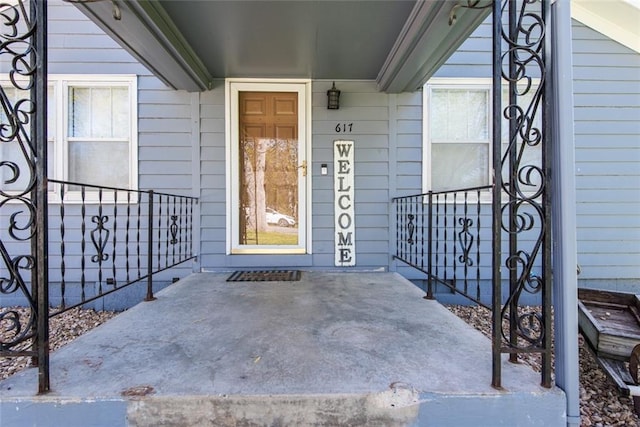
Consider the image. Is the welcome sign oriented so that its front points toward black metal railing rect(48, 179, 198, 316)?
no

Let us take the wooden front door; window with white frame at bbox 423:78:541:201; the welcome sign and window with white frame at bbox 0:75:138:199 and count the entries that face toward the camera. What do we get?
4

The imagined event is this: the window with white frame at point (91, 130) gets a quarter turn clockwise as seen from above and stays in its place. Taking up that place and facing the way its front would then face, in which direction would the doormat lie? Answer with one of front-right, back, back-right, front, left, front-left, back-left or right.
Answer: back-left

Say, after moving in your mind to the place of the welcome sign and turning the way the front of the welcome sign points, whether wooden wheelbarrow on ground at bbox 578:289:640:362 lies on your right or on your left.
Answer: on your left

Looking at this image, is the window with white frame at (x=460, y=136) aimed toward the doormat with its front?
no

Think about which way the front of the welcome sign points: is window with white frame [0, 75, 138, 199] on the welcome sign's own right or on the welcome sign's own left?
on the welcome sign's own right

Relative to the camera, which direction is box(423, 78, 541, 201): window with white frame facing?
toward the camera

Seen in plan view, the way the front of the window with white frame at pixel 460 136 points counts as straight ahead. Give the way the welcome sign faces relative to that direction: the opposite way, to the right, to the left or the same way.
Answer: the same way

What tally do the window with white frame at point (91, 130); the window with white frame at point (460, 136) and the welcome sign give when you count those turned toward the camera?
3

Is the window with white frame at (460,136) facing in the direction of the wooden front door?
no

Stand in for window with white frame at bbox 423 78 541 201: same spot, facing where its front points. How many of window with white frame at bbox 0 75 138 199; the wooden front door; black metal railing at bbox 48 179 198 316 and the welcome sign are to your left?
0

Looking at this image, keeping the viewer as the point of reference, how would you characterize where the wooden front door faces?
facing the viewer

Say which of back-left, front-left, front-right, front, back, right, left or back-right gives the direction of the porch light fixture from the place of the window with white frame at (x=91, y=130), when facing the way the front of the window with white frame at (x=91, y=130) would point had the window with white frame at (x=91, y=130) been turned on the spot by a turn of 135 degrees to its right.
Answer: back

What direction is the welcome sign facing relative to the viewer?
toward the camera

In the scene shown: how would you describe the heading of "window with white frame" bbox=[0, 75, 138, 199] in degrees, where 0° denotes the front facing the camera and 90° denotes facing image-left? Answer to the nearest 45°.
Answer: approximately 0°
